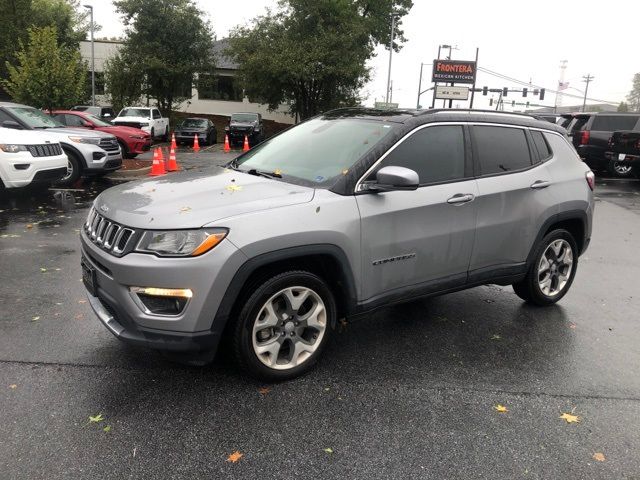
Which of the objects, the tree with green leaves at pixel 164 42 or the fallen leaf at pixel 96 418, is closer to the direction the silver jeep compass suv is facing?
the fallen leaf

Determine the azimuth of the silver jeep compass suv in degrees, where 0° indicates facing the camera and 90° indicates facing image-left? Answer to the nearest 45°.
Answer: approximately 45°

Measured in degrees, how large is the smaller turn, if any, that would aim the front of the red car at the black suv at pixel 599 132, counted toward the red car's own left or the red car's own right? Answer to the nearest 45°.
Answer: approximately 45° to the red car's own left

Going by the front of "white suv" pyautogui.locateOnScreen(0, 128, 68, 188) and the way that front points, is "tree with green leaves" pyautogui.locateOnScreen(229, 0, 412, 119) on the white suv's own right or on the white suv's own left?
on the white suv's own left

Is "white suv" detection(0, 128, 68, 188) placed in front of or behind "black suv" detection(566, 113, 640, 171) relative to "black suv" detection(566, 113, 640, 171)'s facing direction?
behind

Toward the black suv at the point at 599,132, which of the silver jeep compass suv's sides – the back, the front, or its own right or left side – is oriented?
back

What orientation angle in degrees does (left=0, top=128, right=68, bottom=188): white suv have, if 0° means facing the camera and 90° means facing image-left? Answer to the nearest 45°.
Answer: approximately 315°
